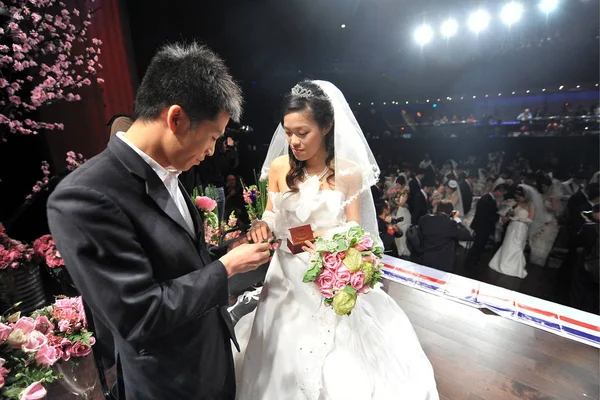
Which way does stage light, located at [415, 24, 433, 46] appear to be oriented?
toward the camera

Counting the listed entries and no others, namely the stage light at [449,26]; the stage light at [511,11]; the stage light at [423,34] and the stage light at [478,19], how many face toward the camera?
4

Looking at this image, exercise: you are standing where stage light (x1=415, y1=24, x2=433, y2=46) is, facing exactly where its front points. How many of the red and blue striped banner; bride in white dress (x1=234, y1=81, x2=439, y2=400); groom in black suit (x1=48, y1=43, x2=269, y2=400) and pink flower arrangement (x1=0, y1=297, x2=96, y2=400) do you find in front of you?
4

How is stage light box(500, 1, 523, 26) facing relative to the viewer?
toward the camera

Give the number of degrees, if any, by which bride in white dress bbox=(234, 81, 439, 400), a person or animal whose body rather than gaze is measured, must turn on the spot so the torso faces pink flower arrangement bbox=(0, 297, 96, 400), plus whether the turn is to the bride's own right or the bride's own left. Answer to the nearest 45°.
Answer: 0° — they already face it

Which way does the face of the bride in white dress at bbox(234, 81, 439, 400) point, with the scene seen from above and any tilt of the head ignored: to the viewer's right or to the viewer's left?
to the viewer's left

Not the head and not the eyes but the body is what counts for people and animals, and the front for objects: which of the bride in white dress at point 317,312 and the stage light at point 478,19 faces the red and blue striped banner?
the stage light

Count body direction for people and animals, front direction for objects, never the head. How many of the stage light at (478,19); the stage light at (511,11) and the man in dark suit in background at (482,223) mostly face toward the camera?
2

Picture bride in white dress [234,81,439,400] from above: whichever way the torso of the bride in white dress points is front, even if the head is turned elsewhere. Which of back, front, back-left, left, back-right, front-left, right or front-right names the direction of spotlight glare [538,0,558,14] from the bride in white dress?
back

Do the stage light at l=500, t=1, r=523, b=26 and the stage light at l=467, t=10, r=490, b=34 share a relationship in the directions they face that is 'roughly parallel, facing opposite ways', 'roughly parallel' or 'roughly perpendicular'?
roughly parallel

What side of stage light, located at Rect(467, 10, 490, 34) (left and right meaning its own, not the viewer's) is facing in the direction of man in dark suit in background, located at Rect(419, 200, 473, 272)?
front

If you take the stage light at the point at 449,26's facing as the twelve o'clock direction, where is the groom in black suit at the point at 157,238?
The groom in black suit is roughly at 12 o'clock from the stage light.

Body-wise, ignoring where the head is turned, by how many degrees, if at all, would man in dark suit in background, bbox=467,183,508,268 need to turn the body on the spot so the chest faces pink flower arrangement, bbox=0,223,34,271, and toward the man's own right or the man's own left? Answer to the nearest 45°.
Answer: approximately 135° to the man's own right

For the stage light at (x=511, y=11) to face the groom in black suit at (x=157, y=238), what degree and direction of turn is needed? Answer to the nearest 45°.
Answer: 0° — it already faces them

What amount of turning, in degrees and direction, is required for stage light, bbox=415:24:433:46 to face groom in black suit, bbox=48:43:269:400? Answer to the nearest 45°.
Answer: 0° — it already faces them

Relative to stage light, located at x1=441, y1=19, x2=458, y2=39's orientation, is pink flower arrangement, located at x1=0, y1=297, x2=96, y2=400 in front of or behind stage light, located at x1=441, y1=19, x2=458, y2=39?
in front

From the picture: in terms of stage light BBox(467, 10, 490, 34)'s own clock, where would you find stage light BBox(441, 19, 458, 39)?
stage light BBox(441, 19, 458, 39) is roughly at 3 o'clock from stage light BBox(467, 10, 490, 34).

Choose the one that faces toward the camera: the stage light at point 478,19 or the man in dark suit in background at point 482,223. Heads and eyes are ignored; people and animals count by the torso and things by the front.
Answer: the stage light

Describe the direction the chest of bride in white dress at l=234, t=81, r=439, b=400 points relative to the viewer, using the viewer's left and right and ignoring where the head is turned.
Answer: facing the viewer and to the left of the viewer
